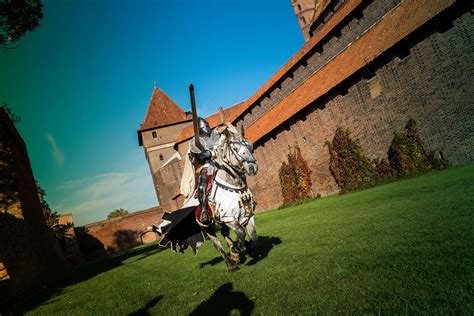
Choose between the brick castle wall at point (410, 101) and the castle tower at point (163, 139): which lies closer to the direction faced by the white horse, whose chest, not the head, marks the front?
the brick castle wall

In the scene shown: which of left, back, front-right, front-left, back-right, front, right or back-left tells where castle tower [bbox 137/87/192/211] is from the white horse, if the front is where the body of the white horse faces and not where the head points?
back-left

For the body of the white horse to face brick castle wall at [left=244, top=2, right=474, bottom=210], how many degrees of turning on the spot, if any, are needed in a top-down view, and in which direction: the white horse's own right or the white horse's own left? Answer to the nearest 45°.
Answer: approximately 90° to the white horse's own left

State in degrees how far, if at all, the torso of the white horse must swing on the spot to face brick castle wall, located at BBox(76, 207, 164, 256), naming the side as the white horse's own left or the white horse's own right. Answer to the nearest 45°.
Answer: approximately 135° to the white horse's own left

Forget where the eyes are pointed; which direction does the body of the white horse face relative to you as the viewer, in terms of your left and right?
facing the viewer and to the right of the viewer
